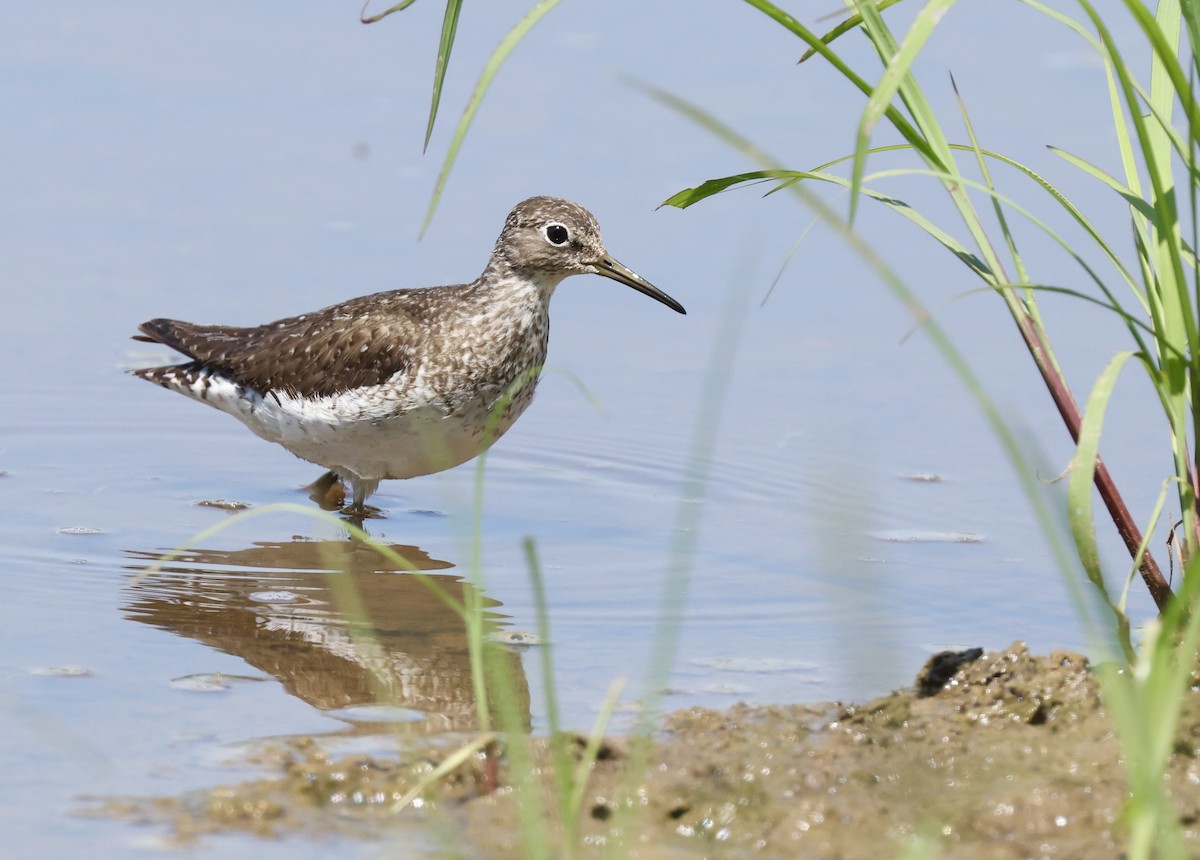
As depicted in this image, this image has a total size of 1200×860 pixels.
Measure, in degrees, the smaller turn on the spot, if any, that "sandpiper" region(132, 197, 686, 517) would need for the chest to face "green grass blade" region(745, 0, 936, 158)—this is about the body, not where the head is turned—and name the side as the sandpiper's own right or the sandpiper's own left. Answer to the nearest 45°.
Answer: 0° — it already faces it

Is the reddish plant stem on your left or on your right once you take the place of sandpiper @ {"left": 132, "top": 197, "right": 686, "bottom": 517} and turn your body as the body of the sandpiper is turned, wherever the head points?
on your right

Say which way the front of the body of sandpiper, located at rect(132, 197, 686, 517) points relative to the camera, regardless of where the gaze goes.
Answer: to the viewer's right

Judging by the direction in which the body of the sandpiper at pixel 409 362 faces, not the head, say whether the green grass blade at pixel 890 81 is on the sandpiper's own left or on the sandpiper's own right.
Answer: on the sandpiper's own right

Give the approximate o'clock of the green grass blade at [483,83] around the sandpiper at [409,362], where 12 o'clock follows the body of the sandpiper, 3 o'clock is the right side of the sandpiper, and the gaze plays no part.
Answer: The green grass blade is roughly at 3 o'clock from the sandpiper.
